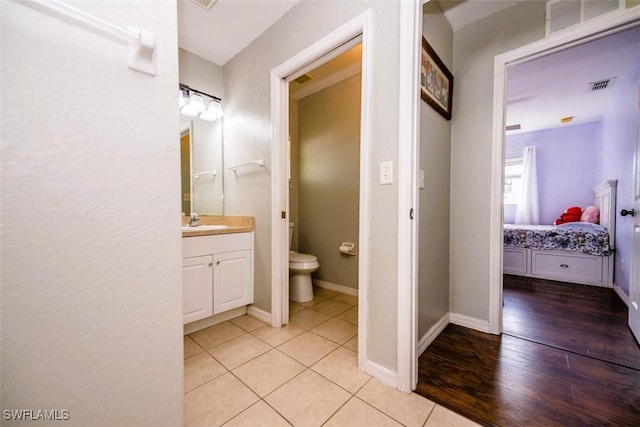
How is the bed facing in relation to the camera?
to the viewer's left

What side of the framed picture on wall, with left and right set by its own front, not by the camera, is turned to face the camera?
right

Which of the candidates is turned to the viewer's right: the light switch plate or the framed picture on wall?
the framed picture on wall

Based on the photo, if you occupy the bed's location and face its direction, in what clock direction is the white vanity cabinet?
The white vanity cabinet is roughly at 10 o'clock from the bed.

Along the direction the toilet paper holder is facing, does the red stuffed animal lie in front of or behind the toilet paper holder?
behind

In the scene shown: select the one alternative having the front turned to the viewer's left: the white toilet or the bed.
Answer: the bed

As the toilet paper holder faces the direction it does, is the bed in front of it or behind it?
behind

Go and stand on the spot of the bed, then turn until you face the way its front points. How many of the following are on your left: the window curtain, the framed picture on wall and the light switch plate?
2
